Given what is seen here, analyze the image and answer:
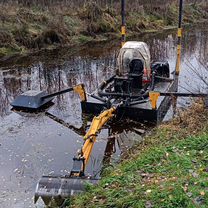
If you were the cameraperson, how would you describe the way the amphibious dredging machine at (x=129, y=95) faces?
facing the viewer and to the left of the viewer
